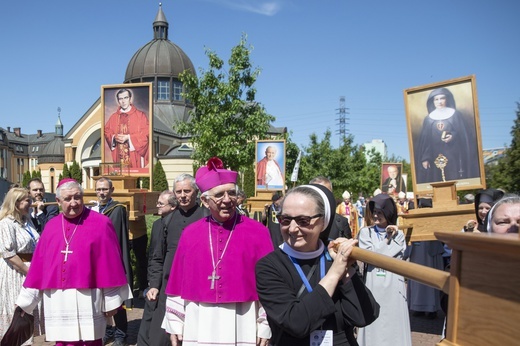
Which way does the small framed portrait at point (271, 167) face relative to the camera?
toward the camera

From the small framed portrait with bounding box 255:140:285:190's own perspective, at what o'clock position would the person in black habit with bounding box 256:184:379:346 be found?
The person in black habit is roughly at 12 o'clock from the small framed portrait.

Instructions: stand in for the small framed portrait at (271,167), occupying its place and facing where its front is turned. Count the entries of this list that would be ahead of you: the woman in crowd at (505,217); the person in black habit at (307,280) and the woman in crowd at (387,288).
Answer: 3

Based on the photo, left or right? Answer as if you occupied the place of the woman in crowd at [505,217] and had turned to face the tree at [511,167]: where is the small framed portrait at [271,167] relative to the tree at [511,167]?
left

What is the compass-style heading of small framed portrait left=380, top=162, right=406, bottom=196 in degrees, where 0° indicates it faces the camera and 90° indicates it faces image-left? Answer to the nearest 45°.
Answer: approximately 0°

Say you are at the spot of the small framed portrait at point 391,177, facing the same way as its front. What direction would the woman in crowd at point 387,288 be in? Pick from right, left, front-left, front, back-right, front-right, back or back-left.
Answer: front

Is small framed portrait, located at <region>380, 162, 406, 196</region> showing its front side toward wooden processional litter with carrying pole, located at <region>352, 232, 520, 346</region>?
yes

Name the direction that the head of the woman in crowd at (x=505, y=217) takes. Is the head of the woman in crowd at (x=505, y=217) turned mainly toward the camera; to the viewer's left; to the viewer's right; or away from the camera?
toward the camera
